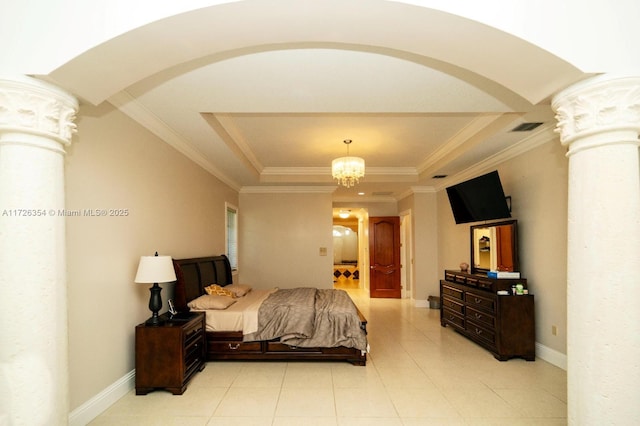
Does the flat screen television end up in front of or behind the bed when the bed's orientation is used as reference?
in front

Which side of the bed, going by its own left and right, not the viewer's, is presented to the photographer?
right

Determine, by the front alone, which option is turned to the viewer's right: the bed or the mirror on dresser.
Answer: the bed

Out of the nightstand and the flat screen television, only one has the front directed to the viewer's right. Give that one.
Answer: the nightstand

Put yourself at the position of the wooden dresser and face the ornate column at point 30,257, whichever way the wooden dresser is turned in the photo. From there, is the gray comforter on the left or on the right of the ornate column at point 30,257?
right

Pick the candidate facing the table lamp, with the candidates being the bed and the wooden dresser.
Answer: the wooden dresser

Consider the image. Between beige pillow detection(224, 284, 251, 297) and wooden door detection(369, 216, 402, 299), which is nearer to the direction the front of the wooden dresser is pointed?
the beige pillow

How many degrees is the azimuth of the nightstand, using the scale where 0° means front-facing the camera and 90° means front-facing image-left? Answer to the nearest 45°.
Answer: approximately 270°

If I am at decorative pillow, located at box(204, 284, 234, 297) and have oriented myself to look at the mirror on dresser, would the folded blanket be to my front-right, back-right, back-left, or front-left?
front-right

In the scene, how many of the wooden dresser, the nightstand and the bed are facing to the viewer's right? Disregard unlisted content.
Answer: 2

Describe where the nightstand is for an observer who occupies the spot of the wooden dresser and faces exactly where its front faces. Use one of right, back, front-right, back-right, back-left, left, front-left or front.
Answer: front

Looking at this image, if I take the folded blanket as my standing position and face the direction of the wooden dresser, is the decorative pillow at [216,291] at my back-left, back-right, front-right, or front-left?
back-left

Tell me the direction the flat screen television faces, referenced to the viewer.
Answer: facing the viewer and to the left of the viewer

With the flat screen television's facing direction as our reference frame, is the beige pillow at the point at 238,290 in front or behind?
in front

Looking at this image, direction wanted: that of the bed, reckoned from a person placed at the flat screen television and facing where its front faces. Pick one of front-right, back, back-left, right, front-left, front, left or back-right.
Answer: front

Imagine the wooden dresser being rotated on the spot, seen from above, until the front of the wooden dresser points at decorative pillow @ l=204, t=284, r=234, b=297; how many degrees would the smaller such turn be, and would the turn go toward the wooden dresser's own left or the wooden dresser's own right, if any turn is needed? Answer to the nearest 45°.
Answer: approximately 45° to the wooden dresser's own right
